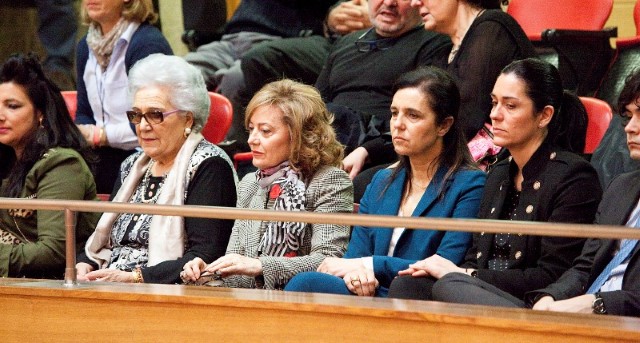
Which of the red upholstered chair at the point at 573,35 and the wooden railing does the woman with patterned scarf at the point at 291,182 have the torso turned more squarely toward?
the wooden railing

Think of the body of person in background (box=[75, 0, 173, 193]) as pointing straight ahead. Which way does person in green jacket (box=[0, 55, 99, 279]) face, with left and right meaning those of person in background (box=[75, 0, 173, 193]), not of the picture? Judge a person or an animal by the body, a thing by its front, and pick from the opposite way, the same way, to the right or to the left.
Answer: the same way

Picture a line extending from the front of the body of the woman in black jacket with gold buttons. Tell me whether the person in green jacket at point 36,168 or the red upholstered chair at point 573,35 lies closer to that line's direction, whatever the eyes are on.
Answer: the person in green jacket

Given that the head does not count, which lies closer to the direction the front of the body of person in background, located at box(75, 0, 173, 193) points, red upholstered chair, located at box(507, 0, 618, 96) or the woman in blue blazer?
the woman in blue blazer

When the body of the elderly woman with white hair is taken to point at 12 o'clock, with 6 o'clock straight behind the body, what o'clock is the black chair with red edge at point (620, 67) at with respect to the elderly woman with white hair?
The black chair with red edge is roughly at 7 o'clock from the elderly woman with white hair.

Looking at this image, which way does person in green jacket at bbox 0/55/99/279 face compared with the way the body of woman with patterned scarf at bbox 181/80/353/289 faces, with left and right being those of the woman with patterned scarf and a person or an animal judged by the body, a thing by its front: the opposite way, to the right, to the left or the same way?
the same way

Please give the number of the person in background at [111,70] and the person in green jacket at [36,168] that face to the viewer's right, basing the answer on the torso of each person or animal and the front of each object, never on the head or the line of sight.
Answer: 0

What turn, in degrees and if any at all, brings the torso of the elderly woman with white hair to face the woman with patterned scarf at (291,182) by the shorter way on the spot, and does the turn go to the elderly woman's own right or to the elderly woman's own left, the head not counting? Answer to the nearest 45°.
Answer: approximately 90° to the elderly woman's own left

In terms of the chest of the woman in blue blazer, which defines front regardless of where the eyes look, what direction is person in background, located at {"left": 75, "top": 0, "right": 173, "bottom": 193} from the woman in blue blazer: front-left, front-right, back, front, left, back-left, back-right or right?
right

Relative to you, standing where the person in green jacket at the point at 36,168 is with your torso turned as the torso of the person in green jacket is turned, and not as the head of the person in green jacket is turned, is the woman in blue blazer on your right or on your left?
on your left

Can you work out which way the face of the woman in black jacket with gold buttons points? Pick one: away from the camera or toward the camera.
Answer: toward the camera

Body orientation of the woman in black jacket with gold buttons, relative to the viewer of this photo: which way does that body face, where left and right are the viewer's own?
facing the viewer and to the left of the viewer

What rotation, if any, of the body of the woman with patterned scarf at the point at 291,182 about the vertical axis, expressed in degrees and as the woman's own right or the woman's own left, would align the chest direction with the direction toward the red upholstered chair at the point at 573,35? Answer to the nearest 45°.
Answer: approximately 180°
